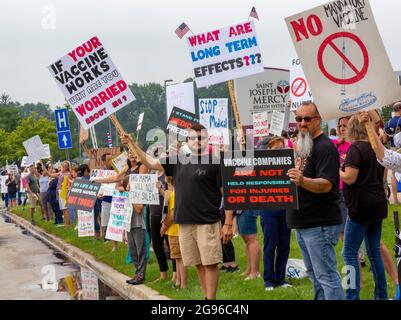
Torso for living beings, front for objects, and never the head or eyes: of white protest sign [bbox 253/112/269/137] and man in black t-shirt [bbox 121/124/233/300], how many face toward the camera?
2

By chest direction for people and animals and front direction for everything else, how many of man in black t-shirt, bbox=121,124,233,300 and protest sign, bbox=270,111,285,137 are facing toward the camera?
2

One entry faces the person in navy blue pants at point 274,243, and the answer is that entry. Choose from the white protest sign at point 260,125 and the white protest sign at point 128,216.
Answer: the white protest sign at point 260,125

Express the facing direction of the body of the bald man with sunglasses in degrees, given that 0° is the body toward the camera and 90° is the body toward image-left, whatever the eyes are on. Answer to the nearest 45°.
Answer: approximately 45°

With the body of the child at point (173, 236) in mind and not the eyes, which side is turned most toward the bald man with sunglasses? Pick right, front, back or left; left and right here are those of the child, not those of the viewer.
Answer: left

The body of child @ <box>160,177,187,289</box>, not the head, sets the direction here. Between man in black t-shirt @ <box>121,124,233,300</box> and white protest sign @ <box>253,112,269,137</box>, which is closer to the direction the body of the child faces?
the man in black t-shirt

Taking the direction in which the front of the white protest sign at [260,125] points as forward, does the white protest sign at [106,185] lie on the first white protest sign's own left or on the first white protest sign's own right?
on the first white protest sign's own right

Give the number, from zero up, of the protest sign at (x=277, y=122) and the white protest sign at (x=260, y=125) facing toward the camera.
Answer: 2
